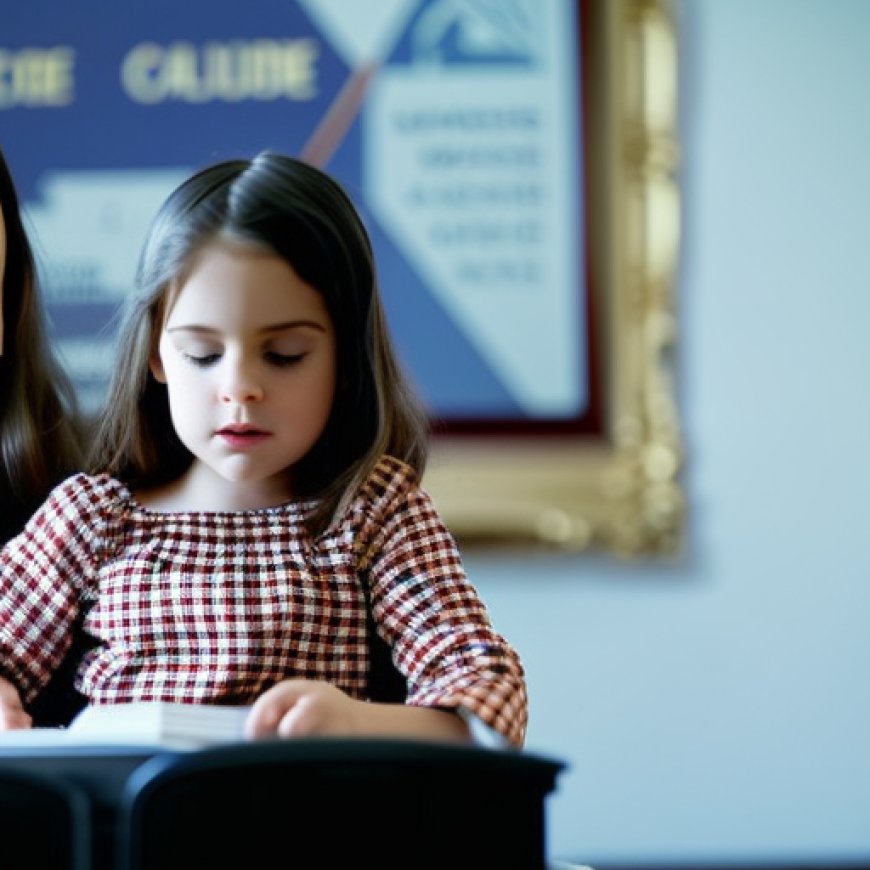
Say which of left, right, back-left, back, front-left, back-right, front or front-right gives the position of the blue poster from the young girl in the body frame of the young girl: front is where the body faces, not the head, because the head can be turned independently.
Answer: back

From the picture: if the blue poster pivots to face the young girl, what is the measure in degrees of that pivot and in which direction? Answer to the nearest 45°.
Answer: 0° — it already faces them

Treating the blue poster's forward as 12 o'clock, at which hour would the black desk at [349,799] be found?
The black desk is roughly at 12 o'clock from the blue poster.

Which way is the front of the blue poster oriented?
toward the camera

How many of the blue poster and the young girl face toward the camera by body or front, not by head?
2

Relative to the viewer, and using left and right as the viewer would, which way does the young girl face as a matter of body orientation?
facing the viewer
